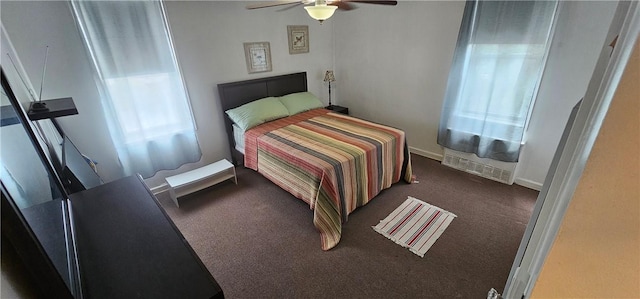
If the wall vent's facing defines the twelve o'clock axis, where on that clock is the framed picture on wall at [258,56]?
The framed picture on wall is roughly at 1 o'clock from the wall vent.

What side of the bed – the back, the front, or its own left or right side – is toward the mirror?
right

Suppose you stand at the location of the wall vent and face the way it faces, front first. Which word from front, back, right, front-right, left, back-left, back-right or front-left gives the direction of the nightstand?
front-right

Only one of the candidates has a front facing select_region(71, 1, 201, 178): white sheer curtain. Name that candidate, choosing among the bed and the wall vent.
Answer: the wall vent

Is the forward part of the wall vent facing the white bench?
yes

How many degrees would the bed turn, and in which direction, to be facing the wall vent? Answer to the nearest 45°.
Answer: approximately 45° to its left

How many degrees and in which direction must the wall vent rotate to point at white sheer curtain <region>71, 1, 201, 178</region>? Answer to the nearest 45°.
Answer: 0° — it already faces it

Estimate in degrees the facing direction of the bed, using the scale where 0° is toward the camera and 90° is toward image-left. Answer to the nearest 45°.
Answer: approximately 315°

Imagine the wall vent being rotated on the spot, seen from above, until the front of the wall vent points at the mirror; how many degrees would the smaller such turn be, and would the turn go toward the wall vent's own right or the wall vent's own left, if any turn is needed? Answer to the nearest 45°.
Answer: approximately 45° to the wall vent's own left

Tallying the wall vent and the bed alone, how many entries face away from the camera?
0

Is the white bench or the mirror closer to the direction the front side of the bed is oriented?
the mirror

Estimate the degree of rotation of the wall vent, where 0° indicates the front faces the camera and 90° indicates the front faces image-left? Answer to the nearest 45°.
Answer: approximately 45°

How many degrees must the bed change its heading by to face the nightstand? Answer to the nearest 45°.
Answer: approximately 135° to its left
